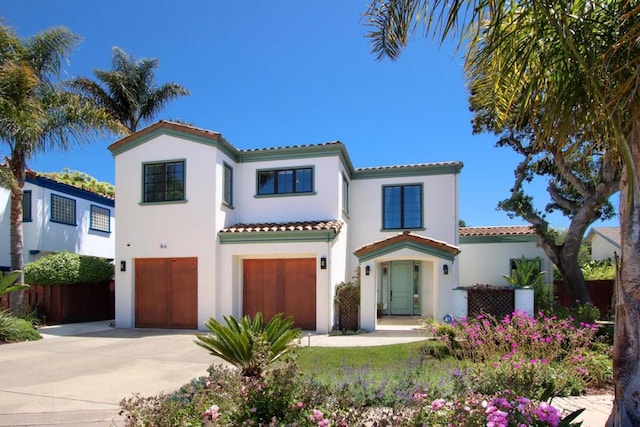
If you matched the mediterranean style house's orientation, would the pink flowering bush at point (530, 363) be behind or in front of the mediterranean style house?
in front

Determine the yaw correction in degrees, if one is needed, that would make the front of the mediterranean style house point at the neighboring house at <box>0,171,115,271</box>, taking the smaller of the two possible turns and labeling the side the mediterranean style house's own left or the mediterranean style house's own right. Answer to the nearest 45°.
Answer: approximately 135° to the mediterranean style house's own right

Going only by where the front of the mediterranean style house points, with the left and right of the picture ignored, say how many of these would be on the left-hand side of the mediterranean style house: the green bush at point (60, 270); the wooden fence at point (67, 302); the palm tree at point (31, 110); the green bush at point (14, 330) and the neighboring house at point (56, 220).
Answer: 0

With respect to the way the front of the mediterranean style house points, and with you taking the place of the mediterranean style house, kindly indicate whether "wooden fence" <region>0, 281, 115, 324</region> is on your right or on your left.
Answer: on your right

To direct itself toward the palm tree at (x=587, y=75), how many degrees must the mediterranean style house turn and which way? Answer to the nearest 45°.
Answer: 0° — it already faces it

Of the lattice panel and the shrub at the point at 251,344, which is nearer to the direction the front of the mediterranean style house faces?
the shrub

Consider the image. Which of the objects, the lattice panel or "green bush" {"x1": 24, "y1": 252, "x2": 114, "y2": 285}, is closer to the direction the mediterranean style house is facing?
the lattice panel

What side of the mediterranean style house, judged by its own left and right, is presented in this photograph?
front

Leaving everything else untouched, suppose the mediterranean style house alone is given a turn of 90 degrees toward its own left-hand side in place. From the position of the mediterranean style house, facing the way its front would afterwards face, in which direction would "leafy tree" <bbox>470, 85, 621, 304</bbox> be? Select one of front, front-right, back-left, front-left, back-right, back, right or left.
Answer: front

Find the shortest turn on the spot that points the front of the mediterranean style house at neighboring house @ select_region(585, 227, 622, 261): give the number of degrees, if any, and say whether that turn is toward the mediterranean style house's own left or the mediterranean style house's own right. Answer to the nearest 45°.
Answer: approximately 135° to the mediterranean style house's own left

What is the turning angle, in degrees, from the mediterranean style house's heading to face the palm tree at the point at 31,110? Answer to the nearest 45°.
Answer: approximately 90° to its right

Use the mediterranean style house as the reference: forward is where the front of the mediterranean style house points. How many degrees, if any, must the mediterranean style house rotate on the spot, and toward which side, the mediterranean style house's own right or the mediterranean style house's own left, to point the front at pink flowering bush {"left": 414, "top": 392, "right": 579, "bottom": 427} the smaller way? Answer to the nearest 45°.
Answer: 0° — it already faces it

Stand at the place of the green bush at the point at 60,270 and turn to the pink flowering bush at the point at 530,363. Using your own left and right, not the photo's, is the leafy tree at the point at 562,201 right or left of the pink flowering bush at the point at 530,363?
left
